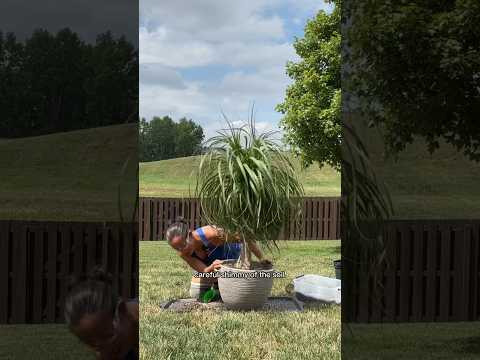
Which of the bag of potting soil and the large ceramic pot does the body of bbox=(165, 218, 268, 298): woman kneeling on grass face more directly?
the large ceramic pot

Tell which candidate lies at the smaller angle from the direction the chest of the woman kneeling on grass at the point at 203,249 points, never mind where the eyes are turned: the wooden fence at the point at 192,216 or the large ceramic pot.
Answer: the large ceramic pot

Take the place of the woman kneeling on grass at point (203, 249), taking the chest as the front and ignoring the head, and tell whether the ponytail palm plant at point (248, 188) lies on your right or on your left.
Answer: on your left
